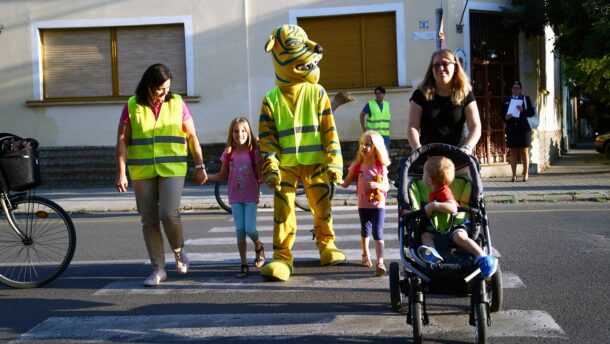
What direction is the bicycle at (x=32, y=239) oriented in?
to the viewer's right

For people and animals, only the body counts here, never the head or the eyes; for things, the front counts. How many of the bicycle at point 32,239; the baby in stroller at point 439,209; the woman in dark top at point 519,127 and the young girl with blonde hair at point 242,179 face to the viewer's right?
1

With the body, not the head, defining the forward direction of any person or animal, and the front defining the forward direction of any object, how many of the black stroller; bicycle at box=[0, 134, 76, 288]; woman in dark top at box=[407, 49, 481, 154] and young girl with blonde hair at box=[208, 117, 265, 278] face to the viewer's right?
1

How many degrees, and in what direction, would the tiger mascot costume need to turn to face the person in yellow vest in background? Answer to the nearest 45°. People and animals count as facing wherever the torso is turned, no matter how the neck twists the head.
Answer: approximately 180°

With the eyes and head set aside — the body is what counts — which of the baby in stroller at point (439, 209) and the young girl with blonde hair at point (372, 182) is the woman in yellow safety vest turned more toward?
the baby in stroller

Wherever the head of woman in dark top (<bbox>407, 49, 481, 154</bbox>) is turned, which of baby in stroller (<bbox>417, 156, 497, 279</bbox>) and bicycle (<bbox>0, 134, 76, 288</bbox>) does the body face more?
the baby in stroller

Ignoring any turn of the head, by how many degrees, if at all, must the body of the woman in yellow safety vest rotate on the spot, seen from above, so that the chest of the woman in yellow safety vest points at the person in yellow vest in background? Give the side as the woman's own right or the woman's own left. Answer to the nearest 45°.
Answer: approximately 135° to the woman's own left

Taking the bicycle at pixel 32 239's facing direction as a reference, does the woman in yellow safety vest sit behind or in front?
in front

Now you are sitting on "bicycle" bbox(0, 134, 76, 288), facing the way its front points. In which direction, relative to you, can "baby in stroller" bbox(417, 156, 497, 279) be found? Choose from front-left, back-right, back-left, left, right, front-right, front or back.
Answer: front-right

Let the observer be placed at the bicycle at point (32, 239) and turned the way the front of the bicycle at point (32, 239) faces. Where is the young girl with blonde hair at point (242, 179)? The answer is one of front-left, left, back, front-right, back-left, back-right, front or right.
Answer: front

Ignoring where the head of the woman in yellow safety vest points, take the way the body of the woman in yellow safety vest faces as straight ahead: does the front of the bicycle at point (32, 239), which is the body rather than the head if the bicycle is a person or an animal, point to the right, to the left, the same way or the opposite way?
to the left

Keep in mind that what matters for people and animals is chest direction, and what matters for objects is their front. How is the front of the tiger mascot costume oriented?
toward the camera

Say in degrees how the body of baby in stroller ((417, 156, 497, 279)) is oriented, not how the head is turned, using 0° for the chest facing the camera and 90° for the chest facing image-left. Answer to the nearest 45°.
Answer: approximately 0°

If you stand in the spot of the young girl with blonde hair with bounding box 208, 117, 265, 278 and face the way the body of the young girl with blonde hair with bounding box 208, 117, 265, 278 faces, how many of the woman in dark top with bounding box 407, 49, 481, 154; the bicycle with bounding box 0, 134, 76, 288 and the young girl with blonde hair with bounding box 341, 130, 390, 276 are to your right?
1

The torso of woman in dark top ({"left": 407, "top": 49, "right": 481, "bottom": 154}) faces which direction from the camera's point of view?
toward the camera

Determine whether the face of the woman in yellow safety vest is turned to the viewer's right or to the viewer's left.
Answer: to the viewer's right
